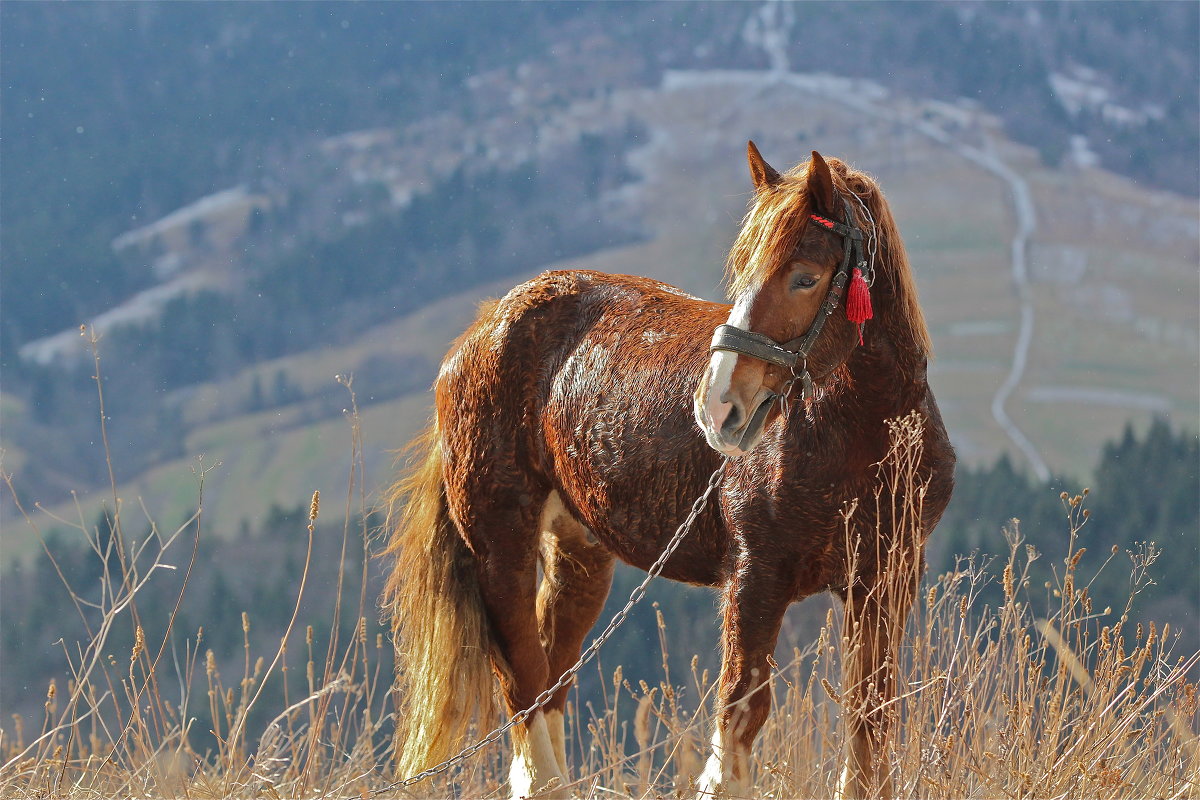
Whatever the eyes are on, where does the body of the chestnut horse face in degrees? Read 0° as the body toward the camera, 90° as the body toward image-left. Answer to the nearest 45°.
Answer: approximately 315°
